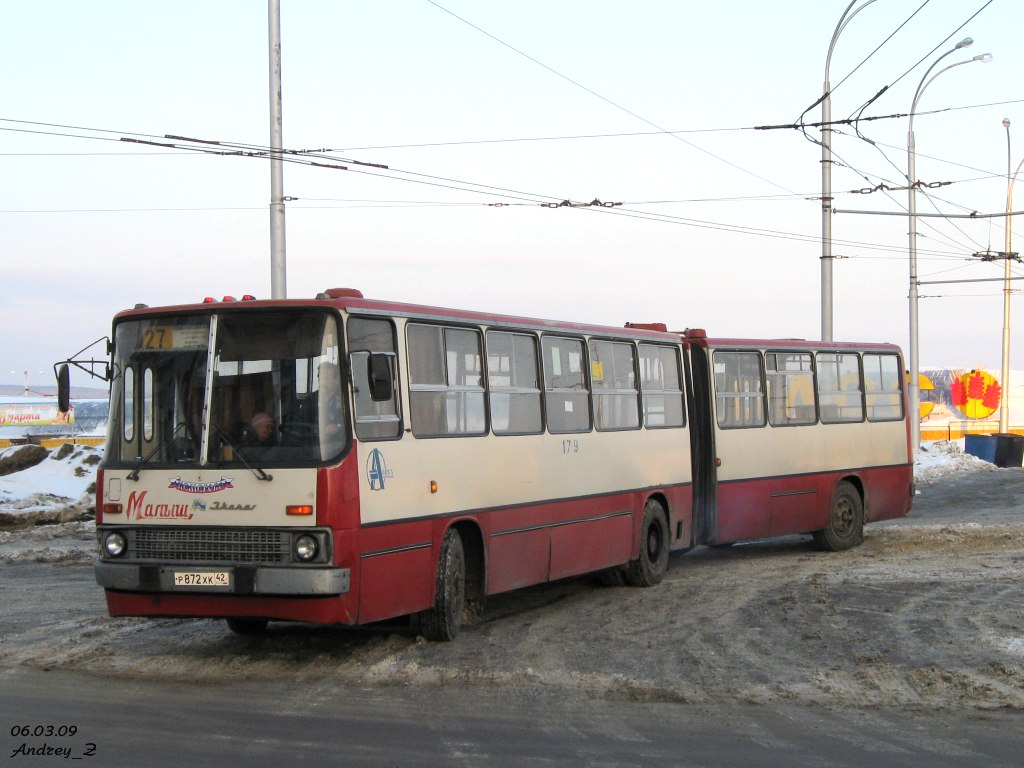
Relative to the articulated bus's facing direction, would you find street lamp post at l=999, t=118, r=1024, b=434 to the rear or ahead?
to the rear

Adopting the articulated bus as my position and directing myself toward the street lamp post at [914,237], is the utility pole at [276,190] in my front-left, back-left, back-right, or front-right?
front-left

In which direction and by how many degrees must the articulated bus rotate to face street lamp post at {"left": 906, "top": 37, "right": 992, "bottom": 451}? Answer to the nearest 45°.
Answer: approximately 180°

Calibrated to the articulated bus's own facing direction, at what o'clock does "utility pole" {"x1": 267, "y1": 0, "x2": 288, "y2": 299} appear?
The utility pole is roughly at 4 o'clock from the articulated bus.

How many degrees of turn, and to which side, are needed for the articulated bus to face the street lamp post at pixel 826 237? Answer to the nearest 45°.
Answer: approximately 180°

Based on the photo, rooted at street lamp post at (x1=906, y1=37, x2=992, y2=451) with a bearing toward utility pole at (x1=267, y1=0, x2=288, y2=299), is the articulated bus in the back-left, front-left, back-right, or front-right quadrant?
front-left
